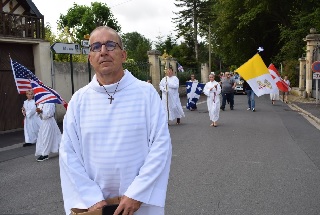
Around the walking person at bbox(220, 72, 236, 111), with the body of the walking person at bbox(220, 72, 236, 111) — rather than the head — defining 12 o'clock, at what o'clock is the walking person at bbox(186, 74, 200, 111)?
the walking person at bbox(186, 74, 200, 111) is roughly at 2 o'clock from the walking person at bbox(220, 72, 236, 111).

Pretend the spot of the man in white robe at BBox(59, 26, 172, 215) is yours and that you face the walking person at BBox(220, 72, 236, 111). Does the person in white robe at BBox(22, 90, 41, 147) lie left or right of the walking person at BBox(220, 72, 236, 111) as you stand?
left

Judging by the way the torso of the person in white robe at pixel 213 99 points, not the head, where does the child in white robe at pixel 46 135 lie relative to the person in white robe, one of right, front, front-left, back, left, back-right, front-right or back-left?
front-right

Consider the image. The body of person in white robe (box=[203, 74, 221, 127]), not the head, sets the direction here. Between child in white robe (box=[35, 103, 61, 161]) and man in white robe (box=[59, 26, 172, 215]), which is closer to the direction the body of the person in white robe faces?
the man in white robe

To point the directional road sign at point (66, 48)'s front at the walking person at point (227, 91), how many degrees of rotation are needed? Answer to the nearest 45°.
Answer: approximately 135° to its left

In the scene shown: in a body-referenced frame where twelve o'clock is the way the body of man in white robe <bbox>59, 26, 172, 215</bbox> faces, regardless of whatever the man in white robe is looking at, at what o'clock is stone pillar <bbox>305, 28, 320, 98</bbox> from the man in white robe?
The stone pillar is roughly at 7 o'clock from the man in white robe.

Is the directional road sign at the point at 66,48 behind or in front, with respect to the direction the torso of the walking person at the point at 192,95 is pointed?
in front

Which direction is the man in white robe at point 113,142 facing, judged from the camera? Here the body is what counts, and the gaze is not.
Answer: toward the camera

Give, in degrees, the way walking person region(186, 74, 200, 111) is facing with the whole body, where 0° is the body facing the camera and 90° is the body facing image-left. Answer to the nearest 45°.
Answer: approximately 0°

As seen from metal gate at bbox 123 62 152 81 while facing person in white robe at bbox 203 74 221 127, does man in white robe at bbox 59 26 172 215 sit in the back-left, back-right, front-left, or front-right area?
front-right

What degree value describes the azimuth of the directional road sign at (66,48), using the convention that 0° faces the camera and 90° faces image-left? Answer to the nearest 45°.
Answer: approximately 0°

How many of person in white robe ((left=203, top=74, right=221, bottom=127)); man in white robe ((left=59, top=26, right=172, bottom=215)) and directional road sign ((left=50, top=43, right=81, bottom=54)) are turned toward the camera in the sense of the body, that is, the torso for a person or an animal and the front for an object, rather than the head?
3

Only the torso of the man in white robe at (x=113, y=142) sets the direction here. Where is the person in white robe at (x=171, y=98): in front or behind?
behind

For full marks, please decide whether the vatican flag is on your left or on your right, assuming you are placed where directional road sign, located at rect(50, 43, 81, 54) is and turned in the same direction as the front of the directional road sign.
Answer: on your left

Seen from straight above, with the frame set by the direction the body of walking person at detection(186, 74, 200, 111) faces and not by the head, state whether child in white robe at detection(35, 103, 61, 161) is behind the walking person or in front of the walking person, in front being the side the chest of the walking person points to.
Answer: in front
